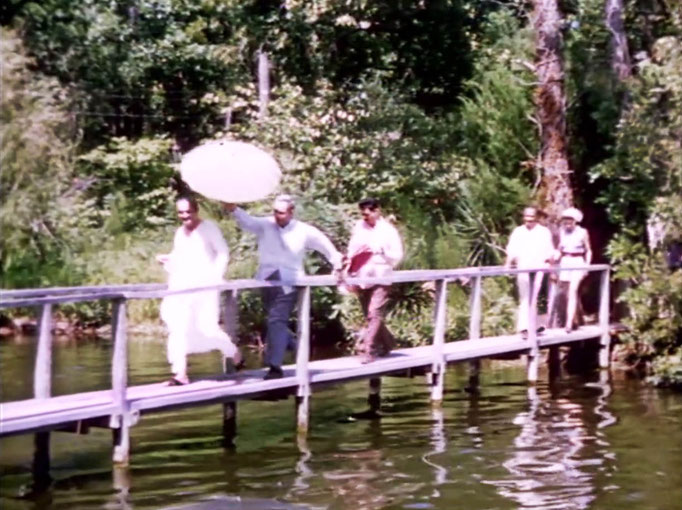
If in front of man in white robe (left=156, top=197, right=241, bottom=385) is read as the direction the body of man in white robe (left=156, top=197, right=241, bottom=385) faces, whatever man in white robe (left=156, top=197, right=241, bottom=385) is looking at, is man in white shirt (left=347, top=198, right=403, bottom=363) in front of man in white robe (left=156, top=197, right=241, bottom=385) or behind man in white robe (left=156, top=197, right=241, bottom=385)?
behind

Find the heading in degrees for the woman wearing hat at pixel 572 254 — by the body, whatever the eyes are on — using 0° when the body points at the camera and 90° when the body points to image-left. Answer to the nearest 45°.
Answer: approximately 45°

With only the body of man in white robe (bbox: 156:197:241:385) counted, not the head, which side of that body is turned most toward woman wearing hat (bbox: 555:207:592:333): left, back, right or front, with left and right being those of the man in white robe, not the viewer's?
back

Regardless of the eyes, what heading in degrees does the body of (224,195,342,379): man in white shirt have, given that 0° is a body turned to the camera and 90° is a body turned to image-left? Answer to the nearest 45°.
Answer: approximately 45°

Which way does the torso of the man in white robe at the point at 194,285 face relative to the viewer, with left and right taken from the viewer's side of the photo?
facing the viewer and to the left of the viewer

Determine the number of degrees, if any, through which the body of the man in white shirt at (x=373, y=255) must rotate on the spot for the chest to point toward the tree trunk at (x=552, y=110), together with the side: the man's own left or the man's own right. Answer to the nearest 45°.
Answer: approximately 180°

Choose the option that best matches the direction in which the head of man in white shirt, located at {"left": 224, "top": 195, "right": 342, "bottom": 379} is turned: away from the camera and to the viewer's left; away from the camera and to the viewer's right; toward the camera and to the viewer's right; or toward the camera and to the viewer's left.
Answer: toward the camera and to the viewer's left

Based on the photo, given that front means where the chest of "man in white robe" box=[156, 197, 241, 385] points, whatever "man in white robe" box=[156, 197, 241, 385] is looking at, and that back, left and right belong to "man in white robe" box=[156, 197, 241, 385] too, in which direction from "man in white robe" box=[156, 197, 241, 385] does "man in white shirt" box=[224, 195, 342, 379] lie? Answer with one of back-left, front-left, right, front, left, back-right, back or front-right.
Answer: back

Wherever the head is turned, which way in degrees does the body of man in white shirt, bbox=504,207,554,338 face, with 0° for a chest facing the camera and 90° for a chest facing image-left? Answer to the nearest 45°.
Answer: approximately 0°
